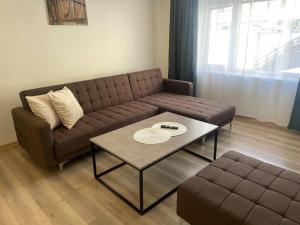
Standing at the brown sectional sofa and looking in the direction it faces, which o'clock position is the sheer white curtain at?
The sheer white curtain is roughly at 10 o'clock from the brown sectional sofa.

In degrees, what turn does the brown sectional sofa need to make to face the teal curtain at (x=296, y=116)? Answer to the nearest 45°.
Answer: approximately 45° to its left

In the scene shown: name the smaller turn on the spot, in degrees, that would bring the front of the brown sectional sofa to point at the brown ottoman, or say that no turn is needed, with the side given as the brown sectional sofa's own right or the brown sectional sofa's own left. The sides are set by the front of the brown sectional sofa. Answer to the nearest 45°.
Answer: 0° — it already faces it

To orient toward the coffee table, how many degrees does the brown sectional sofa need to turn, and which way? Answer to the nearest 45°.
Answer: approximately 45° to its right

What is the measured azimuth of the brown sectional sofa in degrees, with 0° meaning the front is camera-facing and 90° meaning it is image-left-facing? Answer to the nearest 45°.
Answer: approximately 315°

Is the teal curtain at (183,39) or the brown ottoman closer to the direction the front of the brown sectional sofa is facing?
the brown ottoman
